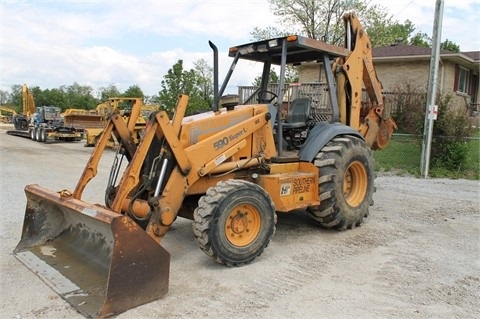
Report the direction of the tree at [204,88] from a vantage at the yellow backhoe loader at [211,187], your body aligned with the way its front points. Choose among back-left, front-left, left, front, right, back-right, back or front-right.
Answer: back-right

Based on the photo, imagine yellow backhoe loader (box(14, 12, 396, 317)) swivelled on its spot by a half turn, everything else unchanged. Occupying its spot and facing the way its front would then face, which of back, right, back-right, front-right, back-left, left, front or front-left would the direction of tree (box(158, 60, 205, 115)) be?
front-left

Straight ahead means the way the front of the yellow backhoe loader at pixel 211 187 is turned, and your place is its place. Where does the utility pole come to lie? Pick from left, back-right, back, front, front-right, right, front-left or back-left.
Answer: back

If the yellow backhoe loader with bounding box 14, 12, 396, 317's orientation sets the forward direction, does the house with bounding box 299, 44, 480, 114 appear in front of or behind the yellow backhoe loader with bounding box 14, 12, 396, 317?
behind

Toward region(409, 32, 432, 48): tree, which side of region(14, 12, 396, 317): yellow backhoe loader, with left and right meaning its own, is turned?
back

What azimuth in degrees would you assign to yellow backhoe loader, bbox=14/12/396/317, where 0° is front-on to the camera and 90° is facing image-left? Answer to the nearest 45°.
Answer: approximately 45°
